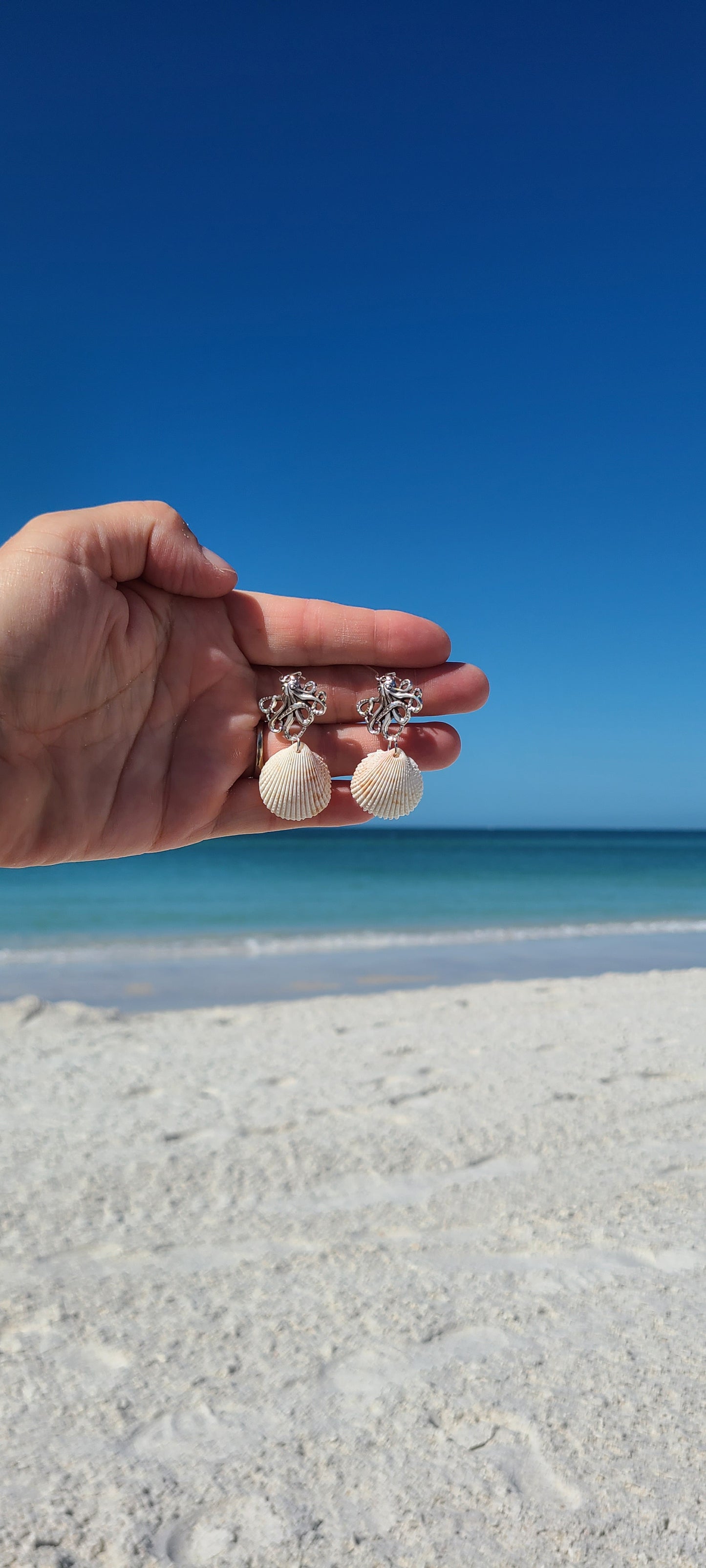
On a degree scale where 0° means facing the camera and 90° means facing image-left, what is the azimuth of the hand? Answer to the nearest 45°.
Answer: approximately 0°
